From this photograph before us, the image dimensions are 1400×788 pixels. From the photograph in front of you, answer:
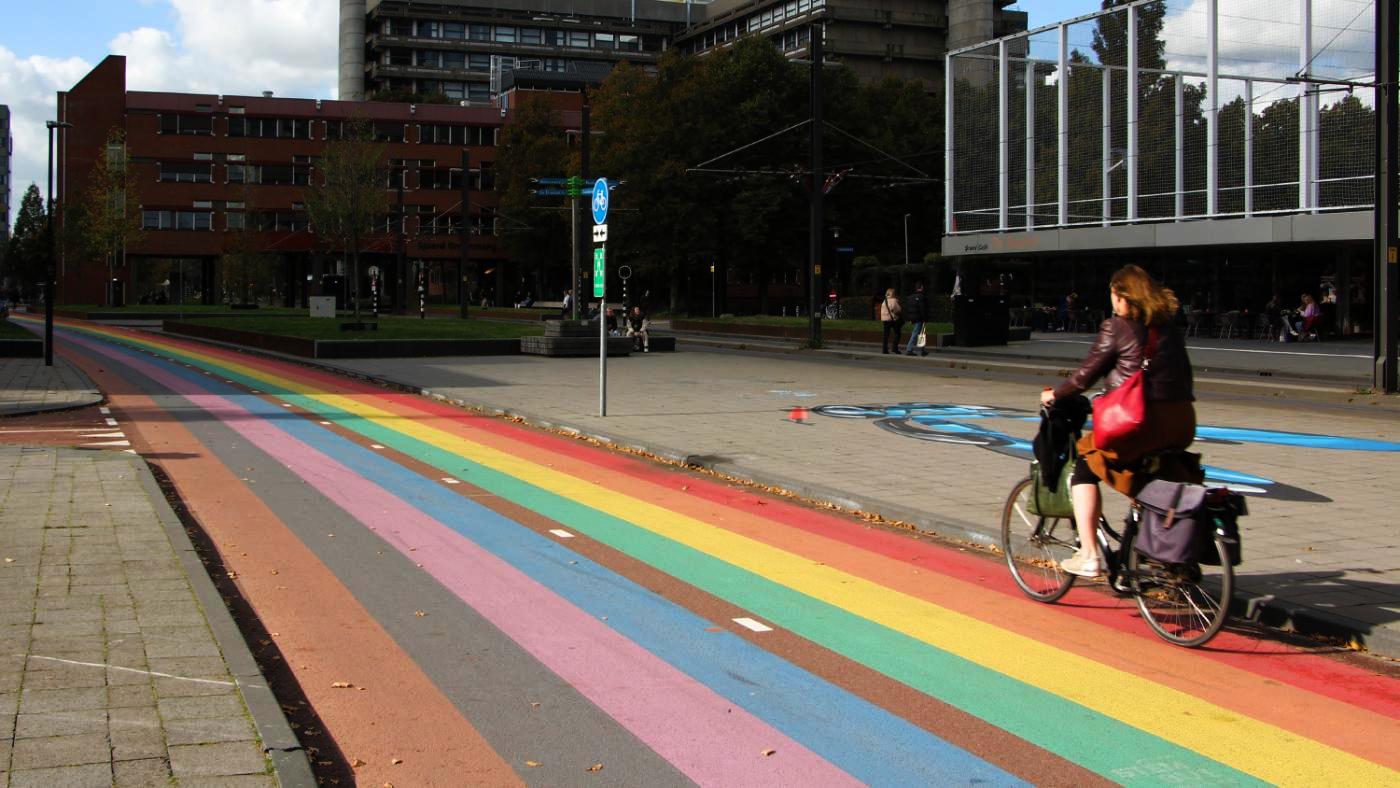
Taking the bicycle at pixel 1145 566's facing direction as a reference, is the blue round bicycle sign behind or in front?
in front

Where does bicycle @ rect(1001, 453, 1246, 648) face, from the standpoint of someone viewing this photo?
facing away from the viewer and to the left of the viewer

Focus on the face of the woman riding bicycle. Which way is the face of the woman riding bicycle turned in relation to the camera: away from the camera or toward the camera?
away from the camera

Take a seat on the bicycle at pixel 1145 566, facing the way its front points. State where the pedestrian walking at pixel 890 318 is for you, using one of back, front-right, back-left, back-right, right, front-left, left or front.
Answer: front-right

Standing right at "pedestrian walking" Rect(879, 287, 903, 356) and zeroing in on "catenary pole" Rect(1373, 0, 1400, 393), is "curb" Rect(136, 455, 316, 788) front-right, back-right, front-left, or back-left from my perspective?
front-right

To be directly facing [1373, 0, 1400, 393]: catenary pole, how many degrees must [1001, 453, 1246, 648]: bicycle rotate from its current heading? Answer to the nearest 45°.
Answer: approximately 45° to its right

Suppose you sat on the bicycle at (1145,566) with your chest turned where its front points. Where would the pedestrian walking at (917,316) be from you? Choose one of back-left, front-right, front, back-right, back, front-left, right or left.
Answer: front-right

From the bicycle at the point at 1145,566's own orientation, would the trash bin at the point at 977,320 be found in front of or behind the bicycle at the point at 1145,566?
in front
